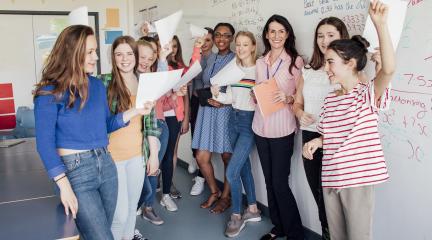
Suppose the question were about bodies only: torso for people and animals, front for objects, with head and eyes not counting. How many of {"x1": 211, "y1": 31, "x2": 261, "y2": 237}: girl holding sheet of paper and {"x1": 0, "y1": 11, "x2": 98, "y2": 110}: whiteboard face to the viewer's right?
0

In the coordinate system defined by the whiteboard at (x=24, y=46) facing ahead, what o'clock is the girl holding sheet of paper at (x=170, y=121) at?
The girl holding sheet of paper is roughly at 11 o'clock from the whiteboard.

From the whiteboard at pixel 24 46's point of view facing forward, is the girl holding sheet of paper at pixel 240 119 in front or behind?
in front

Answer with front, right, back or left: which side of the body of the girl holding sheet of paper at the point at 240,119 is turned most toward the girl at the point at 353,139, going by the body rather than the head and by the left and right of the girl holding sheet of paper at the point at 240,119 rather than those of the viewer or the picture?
left

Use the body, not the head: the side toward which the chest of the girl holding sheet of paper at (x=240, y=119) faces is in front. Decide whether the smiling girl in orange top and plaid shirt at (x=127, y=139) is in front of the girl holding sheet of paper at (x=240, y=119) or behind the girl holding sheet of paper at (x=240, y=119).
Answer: in front

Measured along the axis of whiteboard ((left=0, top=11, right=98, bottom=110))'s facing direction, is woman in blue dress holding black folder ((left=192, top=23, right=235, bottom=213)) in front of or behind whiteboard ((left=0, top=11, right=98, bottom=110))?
in front

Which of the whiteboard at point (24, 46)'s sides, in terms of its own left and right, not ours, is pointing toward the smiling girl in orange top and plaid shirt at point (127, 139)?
front

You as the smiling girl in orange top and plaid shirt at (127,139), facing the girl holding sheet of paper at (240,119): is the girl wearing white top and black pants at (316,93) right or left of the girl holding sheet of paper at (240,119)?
right

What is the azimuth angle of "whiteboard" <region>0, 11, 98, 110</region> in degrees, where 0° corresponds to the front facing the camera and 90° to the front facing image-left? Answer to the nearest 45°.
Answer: approximately 0°
